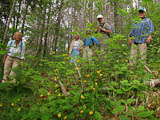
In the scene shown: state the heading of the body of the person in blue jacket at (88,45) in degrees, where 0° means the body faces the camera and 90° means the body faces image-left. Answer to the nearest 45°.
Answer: approximately 0°
